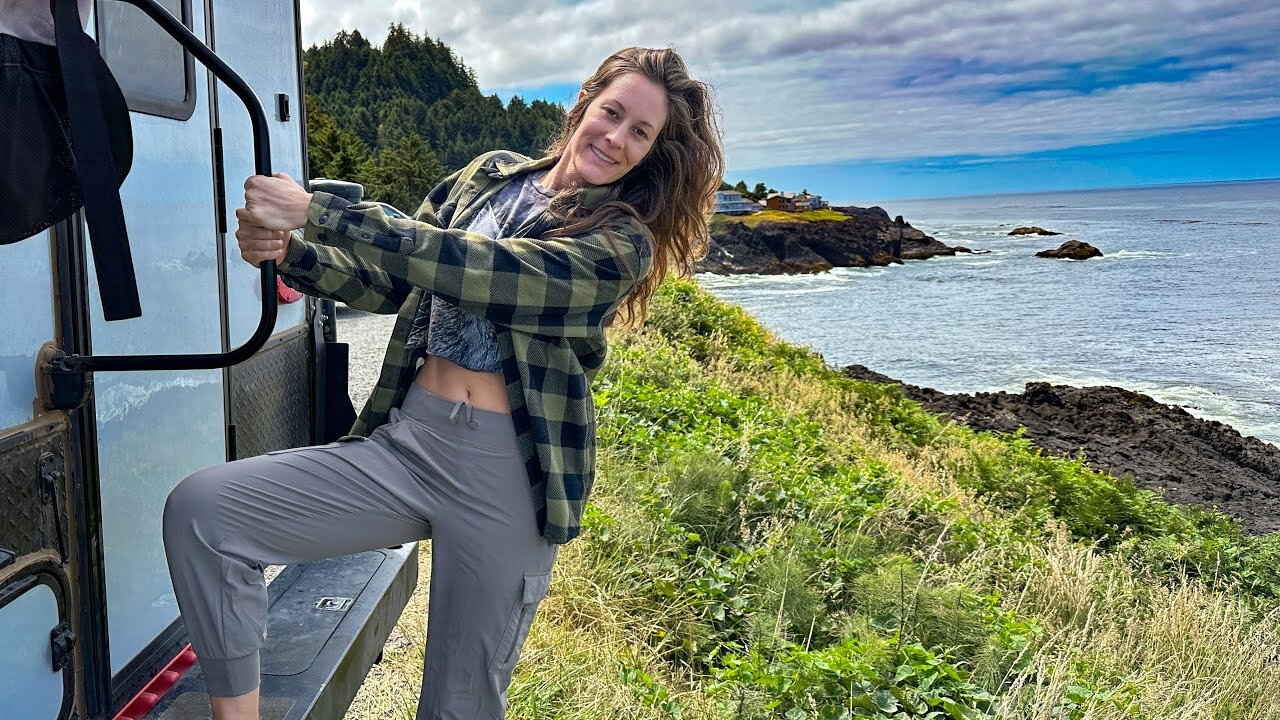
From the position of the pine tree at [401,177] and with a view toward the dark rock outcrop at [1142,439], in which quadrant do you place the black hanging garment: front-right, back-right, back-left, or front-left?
front-right

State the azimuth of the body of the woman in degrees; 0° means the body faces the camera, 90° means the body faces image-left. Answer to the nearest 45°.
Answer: approximately 45°

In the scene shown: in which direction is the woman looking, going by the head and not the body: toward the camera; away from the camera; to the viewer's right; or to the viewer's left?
toward the camera

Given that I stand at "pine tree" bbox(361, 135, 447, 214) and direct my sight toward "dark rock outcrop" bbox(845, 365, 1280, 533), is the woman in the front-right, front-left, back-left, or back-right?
front-right

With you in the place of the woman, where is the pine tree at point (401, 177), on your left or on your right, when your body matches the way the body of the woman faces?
on your right

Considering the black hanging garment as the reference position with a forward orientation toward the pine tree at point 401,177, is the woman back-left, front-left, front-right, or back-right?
front-right

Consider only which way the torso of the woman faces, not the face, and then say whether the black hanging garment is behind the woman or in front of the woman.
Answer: in front

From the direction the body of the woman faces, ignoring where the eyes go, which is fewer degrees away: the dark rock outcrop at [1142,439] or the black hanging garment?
the black hanging garment

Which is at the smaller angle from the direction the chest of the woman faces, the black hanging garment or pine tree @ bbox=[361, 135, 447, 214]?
the black hanging garment

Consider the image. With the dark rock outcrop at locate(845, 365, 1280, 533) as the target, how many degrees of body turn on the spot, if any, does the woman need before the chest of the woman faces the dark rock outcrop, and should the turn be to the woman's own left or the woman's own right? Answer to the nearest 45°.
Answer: approximately 180°
